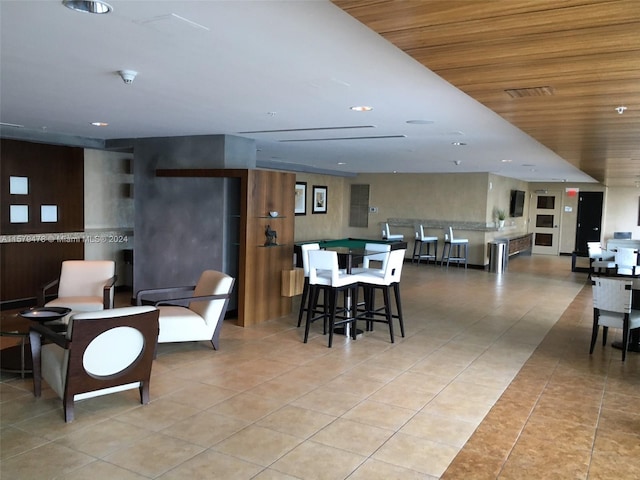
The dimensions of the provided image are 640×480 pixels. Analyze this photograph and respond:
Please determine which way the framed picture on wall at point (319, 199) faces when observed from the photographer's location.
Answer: facing the viewer and to the right of the viewer

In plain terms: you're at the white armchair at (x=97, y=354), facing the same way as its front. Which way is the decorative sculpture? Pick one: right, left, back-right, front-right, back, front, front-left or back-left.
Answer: right

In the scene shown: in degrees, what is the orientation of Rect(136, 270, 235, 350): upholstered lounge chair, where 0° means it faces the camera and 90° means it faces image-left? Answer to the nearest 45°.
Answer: approximately 45°

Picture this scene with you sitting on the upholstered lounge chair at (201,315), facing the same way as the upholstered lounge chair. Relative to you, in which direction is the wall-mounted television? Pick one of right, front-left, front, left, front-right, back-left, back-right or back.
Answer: back

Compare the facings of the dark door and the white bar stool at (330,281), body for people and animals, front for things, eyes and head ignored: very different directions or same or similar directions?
very different directions

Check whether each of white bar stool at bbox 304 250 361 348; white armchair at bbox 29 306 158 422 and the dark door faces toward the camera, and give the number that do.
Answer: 1

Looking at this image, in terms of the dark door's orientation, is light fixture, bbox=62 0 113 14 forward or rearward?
forward

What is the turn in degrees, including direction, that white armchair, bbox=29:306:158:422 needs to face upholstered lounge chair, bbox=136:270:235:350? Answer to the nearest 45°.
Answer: approximately 90° to its right

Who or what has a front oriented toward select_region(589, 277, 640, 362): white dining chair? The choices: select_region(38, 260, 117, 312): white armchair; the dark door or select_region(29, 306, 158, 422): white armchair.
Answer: the dark door

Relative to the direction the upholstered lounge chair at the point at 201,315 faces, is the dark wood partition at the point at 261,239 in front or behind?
behind

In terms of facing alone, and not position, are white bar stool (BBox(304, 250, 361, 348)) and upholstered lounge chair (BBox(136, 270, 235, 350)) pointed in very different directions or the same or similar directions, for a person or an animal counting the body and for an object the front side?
very different directions

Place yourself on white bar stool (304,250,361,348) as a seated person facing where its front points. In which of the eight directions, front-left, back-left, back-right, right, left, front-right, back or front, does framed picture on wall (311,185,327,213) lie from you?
front-left

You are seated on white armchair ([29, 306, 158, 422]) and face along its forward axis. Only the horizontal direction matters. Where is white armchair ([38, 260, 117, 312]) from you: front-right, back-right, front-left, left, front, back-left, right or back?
front-right

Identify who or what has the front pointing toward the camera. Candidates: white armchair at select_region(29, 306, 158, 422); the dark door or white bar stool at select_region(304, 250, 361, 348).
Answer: the dark door

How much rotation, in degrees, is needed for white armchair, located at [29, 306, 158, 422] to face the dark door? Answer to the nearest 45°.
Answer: approximately 90° to its right
